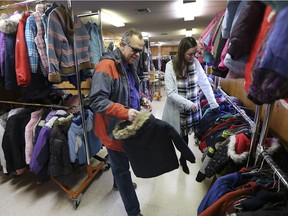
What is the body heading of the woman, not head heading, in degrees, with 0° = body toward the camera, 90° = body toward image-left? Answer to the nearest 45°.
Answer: approximately 315°

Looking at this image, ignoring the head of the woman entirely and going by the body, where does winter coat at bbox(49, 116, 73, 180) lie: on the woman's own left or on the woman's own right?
on the woman's own right

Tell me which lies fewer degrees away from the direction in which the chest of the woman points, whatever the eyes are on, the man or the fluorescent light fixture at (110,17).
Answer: the man

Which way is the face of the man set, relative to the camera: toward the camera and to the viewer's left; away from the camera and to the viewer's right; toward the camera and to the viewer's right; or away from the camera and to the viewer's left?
toward the camera and to the viewer's right

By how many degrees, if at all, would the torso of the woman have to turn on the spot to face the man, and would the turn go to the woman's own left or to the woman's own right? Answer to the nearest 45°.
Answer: approximately 90° to the woman's own right

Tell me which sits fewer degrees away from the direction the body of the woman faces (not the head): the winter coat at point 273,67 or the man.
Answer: the winter coat

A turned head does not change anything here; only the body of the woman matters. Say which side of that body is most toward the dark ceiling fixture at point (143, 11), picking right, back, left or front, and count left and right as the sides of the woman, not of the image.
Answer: back
